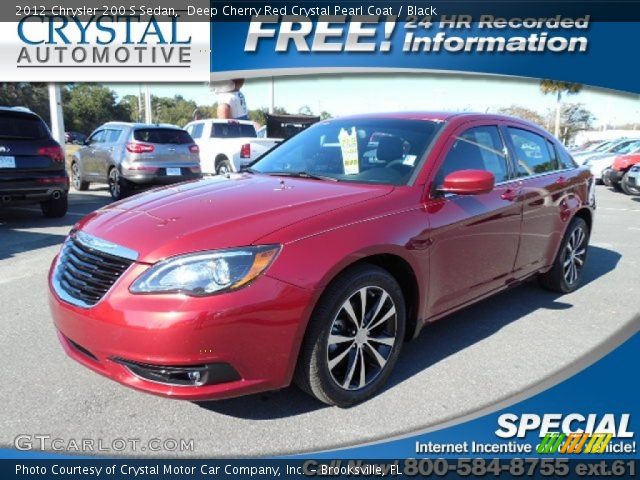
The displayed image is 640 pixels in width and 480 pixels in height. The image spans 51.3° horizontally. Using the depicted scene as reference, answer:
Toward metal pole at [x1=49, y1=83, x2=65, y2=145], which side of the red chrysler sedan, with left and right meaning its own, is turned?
right

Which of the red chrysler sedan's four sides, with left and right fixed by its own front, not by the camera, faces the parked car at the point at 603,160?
back

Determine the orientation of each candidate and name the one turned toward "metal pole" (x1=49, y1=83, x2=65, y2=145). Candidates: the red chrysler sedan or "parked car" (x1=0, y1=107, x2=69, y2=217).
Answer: the parked car

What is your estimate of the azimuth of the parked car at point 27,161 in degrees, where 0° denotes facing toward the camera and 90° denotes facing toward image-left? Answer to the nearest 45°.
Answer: approximately 180°

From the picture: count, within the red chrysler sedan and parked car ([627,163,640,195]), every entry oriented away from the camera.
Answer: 0

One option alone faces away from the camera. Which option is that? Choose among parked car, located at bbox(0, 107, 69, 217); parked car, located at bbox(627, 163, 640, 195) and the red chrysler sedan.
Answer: parked car, located at bbox(0, 107, 69, 217)

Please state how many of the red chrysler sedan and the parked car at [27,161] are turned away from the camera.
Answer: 1

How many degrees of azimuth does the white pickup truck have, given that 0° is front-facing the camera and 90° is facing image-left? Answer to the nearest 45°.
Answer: approximately 135°

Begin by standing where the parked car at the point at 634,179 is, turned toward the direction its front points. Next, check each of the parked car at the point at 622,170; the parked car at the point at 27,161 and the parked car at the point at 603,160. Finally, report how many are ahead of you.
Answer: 1

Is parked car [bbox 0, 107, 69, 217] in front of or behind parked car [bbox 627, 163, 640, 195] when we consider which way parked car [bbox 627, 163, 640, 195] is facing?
in front

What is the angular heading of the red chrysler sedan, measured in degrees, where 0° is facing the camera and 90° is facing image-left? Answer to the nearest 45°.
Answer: approximately 45°

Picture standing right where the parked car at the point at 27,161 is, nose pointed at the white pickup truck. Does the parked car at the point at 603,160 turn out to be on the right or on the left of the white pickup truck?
right

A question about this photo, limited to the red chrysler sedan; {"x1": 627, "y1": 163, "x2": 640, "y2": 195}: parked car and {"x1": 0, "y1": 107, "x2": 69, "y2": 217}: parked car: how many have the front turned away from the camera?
1

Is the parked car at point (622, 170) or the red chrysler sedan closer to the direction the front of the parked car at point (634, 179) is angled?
the red chrysler sedan
